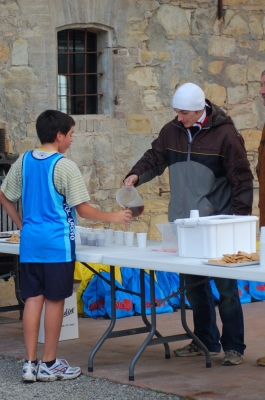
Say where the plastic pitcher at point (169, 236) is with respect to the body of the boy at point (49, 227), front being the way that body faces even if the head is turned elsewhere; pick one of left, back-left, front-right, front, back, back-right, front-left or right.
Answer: front-right

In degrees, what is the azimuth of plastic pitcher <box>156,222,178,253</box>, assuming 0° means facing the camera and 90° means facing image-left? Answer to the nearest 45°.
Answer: approximately 90°

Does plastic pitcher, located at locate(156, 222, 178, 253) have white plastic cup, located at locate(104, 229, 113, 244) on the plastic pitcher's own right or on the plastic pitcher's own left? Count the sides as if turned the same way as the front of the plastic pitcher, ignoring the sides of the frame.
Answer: on the plastic pitcher's own right

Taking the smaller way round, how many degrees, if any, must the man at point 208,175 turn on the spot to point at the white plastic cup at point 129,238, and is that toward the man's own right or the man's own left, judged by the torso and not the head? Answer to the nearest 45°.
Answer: approximately 45° to the man's own right

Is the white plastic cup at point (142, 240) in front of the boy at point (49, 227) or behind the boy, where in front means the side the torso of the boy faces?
in front

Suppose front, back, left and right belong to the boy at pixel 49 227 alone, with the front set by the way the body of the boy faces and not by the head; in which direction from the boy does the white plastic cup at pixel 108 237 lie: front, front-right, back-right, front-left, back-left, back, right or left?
front

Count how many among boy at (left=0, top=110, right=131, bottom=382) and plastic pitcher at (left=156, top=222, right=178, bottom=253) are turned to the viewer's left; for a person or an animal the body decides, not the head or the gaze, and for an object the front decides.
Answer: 1

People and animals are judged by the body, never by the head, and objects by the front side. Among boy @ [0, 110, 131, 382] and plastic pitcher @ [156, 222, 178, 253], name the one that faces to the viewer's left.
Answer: the plastic pitcher

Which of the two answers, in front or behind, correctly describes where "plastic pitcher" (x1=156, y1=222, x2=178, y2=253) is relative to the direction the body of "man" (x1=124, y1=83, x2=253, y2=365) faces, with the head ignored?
in front

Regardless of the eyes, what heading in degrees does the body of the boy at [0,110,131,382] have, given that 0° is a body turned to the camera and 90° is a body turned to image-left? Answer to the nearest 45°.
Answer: approximately 225°

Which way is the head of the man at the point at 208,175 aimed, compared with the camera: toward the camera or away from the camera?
toward the camera

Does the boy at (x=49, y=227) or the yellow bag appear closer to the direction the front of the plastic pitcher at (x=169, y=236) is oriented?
the boy

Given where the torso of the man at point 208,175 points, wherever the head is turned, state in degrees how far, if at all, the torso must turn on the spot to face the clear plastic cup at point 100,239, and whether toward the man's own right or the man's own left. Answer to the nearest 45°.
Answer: approximately 45° to the man's own right

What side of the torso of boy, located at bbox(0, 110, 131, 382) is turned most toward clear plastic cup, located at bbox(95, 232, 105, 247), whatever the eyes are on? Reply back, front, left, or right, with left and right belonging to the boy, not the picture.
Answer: front

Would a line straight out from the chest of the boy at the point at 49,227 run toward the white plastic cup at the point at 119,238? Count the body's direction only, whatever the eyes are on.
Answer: yes

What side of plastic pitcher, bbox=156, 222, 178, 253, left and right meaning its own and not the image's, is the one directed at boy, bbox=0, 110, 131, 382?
front
